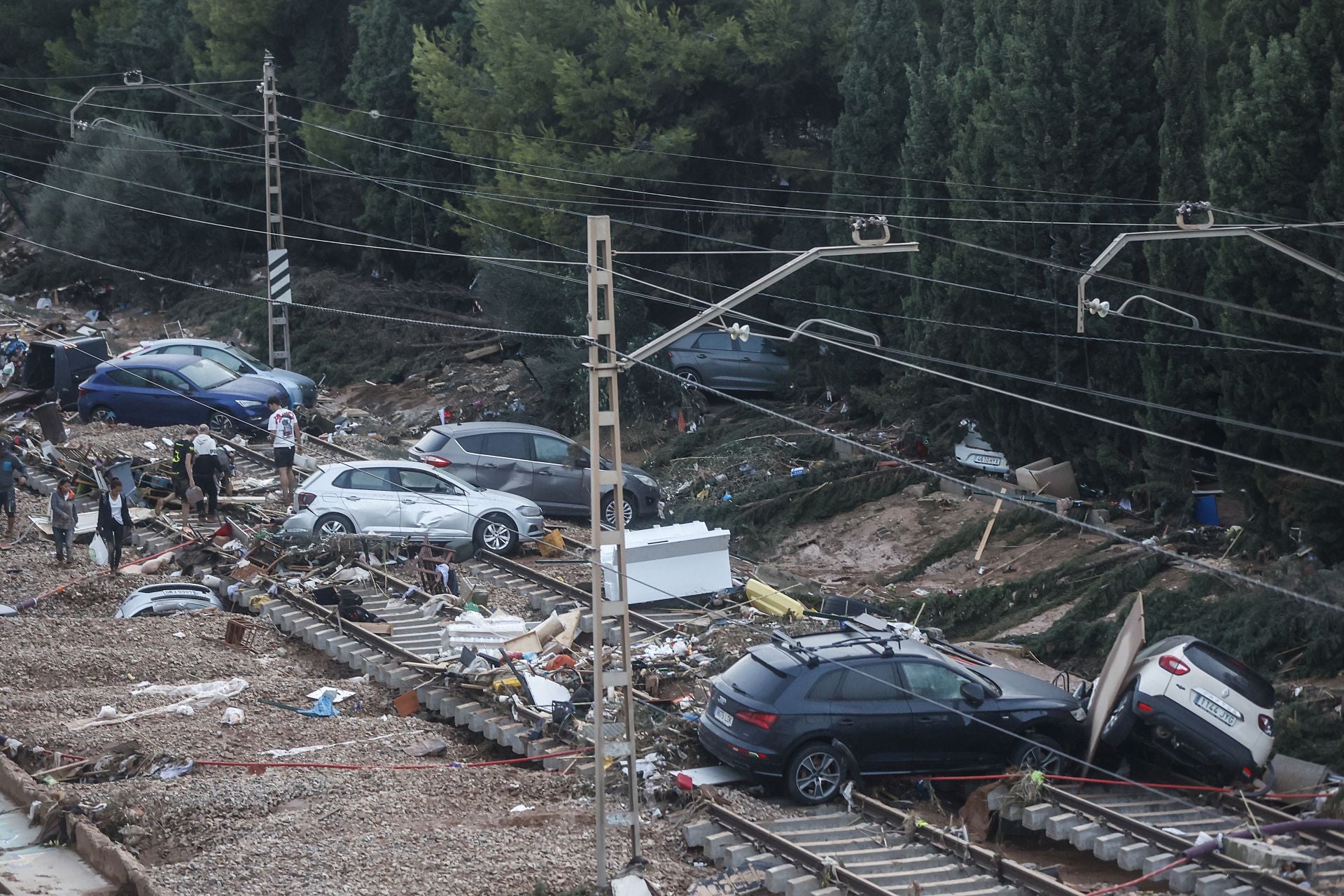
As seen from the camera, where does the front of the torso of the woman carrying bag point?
toward the camera

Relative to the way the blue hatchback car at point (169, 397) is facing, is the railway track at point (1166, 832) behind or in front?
in front

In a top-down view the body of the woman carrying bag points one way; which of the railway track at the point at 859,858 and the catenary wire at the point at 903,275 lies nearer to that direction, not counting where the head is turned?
the railway track

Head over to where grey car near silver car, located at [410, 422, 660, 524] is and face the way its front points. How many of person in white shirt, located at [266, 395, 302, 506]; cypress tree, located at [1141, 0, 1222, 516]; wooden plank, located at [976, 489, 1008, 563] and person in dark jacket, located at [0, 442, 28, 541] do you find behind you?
2

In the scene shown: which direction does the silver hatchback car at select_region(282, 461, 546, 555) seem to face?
to the viewer's right

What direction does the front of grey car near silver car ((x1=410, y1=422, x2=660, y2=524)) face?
to the viewer's right

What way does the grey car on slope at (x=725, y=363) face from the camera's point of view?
to the viewer's right

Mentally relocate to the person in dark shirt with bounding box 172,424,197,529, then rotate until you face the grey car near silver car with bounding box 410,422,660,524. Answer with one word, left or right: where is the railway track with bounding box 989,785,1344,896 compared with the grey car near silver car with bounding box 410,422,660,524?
right

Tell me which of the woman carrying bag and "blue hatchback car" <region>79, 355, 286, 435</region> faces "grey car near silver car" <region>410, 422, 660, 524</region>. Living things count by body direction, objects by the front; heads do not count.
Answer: the blue hatchback car

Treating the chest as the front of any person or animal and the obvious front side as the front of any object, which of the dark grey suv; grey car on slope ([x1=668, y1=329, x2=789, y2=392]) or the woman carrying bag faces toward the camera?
the woman carrying bag

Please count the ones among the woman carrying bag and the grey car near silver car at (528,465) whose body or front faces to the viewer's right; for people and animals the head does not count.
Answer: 1

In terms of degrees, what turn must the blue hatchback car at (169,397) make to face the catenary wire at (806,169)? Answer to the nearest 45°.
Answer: approximately 45° to its left

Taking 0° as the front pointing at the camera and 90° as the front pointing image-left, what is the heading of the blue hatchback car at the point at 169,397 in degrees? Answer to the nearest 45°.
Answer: approximately 315°

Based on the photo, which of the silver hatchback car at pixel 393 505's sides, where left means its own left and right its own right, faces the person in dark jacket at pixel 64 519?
back

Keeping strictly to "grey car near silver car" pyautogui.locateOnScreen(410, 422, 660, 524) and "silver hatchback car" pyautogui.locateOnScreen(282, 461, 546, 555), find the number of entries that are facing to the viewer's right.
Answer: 2
